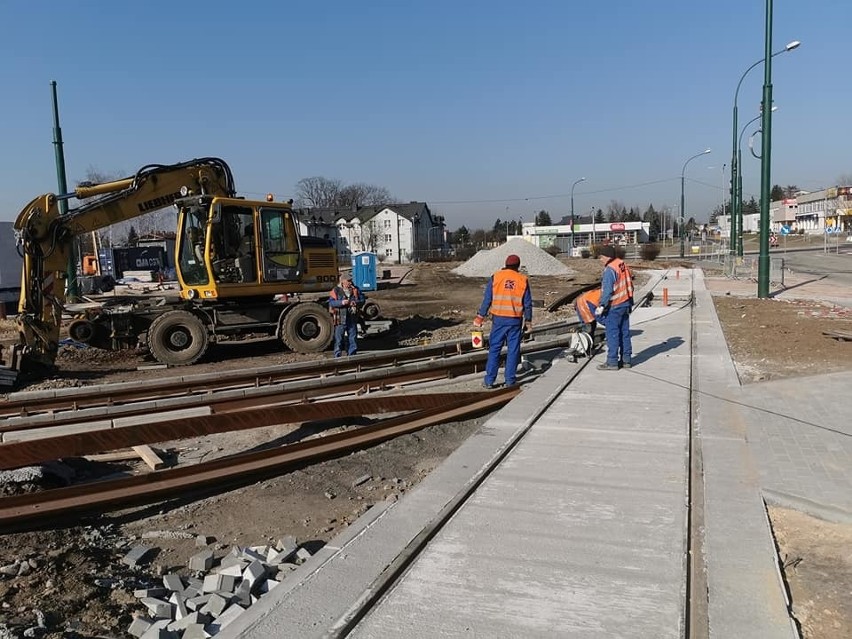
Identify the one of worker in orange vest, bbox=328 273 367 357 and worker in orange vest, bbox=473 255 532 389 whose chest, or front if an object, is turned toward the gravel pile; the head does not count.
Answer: worker in orange vest, bbox=473 255 532 389

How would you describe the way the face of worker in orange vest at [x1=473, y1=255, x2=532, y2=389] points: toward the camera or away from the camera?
away from the camera

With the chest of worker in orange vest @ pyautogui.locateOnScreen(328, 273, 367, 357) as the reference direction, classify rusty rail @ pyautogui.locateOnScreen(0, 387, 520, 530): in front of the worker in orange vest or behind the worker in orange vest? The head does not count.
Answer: in front

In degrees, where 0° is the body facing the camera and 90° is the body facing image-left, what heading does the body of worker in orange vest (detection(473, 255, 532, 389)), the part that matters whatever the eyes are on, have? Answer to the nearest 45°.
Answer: approximately 180°

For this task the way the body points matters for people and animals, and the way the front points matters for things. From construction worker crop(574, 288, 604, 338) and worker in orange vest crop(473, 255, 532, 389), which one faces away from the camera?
the worker in orange vest

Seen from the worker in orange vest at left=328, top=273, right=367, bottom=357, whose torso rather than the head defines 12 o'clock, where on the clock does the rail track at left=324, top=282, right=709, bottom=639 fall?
The rail track is roughly at 12 o'clock from the worker in orange vest.

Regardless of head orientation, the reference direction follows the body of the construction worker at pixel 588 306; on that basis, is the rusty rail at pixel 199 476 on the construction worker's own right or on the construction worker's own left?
on the construction worker's own left

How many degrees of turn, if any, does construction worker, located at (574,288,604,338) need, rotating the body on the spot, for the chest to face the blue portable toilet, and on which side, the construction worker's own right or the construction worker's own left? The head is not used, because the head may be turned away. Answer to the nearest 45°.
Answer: approximately 45° to the construction worker's own right

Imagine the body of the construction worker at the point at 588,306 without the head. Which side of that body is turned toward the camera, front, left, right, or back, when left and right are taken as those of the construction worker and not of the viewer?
left

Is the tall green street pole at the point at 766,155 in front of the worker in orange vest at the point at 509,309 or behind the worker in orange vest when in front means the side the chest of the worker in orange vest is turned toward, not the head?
in front

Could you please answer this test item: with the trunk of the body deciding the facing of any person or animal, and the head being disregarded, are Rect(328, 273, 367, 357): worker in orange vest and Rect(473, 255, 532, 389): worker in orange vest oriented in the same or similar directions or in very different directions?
very different directions

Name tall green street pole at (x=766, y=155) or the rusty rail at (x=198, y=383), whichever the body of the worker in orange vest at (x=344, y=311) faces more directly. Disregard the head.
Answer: the rusty rail

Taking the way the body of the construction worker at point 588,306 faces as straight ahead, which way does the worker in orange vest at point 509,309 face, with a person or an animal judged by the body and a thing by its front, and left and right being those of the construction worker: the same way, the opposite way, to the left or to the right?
to the right
